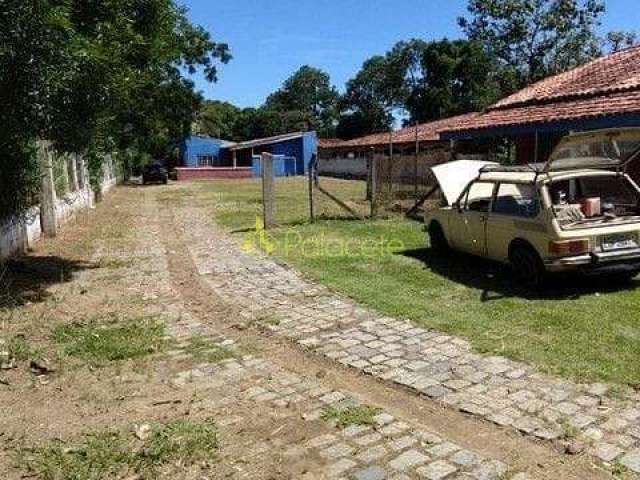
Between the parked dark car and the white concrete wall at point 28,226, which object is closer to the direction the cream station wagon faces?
the parked dark car

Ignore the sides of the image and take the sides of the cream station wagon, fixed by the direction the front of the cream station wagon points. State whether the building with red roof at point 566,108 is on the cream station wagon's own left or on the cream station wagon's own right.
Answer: on the cream station wagon's own right

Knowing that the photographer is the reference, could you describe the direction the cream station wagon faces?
facing away from the viewer and to the left of the viewer

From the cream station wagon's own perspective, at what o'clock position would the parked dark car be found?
The parked dark car is roughly at 12 o'clock from the cream station wagon.
